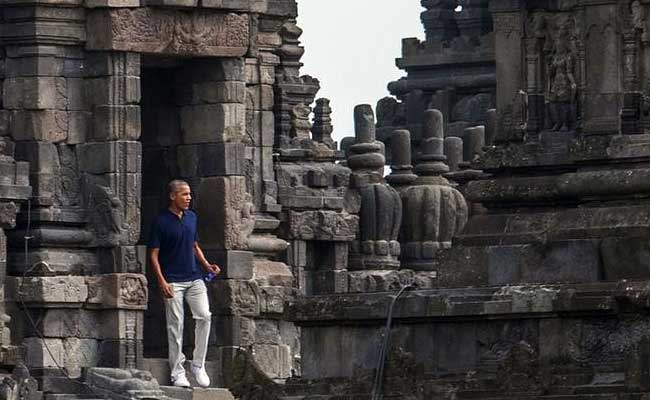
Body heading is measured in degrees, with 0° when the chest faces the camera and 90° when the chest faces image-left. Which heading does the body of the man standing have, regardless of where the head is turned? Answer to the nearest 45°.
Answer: approximately 315°
